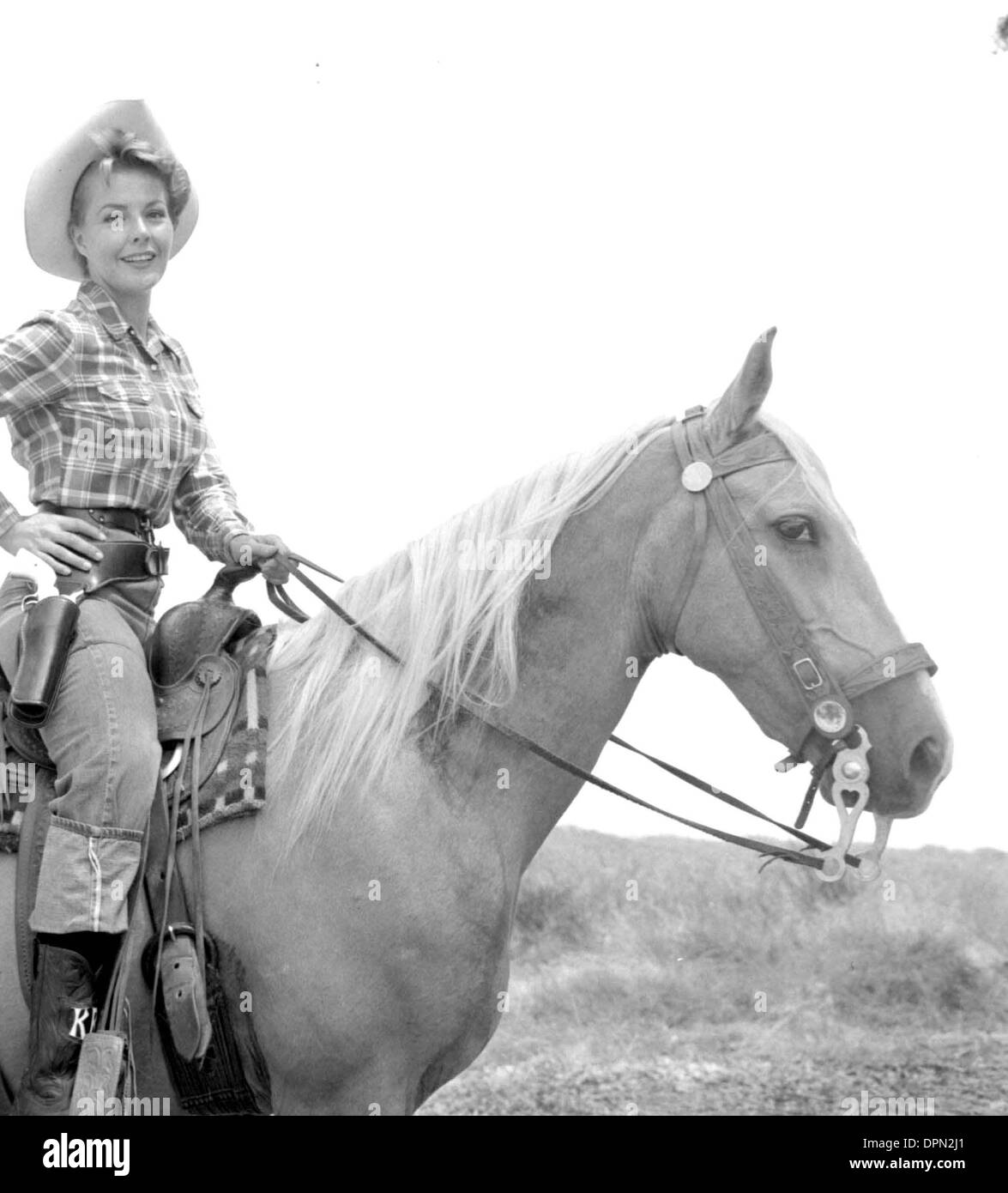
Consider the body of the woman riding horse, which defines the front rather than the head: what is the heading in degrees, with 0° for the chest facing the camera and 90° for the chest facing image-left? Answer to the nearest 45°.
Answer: approximately 315°

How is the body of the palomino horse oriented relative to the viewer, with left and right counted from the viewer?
facing to the right of the viewer
